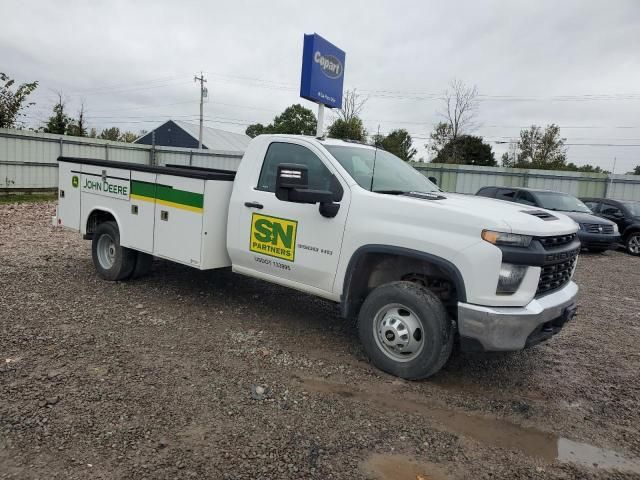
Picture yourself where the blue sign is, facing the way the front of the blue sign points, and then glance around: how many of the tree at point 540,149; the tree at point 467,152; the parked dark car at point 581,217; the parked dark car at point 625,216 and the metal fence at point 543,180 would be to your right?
0

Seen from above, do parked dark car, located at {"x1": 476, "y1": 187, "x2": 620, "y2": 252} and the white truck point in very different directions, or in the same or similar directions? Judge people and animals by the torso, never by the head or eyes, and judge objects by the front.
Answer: same or similar directions

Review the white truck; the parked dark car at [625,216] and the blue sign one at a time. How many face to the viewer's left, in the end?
0

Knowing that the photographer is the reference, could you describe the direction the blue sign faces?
facing the viewer and to the right of the viewer

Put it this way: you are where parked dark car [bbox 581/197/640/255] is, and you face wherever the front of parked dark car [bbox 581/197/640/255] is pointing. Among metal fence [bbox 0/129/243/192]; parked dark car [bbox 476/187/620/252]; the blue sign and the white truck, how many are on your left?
0

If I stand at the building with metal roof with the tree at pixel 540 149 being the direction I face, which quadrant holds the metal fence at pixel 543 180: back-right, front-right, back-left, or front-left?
front-right

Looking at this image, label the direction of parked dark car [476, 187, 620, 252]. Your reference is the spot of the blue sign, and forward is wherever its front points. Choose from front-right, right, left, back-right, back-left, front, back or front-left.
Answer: front-left

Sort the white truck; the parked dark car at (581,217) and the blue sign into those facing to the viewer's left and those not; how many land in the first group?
0

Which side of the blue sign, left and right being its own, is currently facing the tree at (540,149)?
left

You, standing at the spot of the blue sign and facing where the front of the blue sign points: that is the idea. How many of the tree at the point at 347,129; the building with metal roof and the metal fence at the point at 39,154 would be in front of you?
0

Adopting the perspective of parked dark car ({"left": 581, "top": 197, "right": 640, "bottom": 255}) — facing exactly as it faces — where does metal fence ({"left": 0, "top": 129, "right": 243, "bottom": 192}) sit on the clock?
The metal fence is roughly at 4 o'clock from the parked dark car.

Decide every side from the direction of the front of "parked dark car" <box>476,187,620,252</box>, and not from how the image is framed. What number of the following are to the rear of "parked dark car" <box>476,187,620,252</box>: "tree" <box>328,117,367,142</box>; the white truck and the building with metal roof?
2

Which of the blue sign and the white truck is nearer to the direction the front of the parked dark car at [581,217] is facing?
the white truck

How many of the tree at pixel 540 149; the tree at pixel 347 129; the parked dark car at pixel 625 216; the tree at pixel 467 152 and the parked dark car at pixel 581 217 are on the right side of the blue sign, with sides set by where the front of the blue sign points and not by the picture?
0

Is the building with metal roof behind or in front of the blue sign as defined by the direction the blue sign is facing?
behind

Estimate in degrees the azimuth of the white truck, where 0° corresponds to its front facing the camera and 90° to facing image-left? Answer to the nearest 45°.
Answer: approximately 315°

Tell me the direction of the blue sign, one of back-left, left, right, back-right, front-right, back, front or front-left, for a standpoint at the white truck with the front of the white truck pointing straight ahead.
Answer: back-left

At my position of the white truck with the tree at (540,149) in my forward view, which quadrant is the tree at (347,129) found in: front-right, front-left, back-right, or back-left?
front-left

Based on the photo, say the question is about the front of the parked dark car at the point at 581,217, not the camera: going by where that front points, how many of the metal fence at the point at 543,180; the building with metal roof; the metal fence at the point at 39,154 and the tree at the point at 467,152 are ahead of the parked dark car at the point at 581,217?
0

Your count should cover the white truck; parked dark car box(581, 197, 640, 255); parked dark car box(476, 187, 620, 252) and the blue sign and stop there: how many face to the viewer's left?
0

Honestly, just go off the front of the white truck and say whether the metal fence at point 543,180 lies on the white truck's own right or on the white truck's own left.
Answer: on the white truck's own left

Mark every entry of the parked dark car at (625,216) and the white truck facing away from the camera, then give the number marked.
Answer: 0
